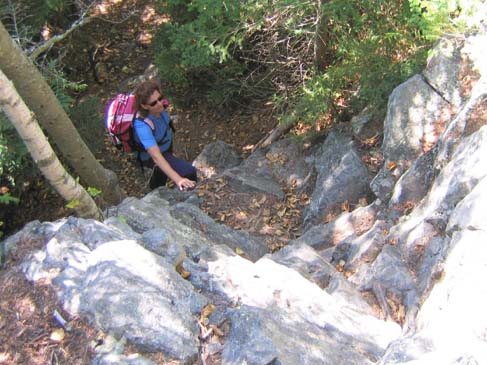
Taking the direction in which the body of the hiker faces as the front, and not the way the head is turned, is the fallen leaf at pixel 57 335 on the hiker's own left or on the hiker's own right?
on the hiker's own right

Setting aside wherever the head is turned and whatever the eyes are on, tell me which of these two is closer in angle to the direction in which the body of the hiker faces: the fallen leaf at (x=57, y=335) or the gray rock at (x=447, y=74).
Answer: the gray rock

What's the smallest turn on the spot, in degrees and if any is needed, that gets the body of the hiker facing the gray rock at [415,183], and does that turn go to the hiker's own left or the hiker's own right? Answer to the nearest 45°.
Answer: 0° — they already face it

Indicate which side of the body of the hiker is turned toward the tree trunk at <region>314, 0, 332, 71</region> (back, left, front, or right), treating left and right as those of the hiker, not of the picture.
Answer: left

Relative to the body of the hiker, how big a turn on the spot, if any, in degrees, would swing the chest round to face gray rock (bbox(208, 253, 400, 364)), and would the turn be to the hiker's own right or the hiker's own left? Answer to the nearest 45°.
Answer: approximately 45° to the hiker's own right

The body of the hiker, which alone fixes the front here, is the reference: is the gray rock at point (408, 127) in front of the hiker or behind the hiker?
in front

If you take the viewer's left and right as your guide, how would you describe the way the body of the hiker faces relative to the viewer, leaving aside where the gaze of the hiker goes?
facing the viewer and to the right of the viewer

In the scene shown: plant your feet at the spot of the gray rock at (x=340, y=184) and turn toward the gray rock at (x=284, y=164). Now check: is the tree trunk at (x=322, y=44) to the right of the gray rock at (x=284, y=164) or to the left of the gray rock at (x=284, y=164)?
right

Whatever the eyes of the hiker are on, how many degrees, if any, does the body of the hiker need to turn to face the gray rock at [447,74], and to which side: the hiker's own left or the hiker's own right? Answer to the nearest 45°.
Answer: approximately 45° to the hiker's own left

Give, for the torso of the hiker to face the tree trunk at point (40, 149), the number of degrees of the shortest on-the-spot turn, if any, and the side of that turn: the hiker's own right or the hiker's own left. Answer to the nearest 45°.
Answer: approximately 90° to the hiker's own right

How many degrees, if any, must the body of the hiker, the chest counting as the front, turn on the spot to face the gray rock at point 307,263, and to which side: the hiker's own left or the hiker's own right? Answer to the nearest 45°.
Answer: approximately 45° to the hiker's own right

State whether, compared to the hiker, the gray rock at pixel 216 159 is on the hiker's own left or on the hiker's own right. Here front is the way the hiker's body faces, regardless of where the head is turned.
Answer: on the hiker's own left
